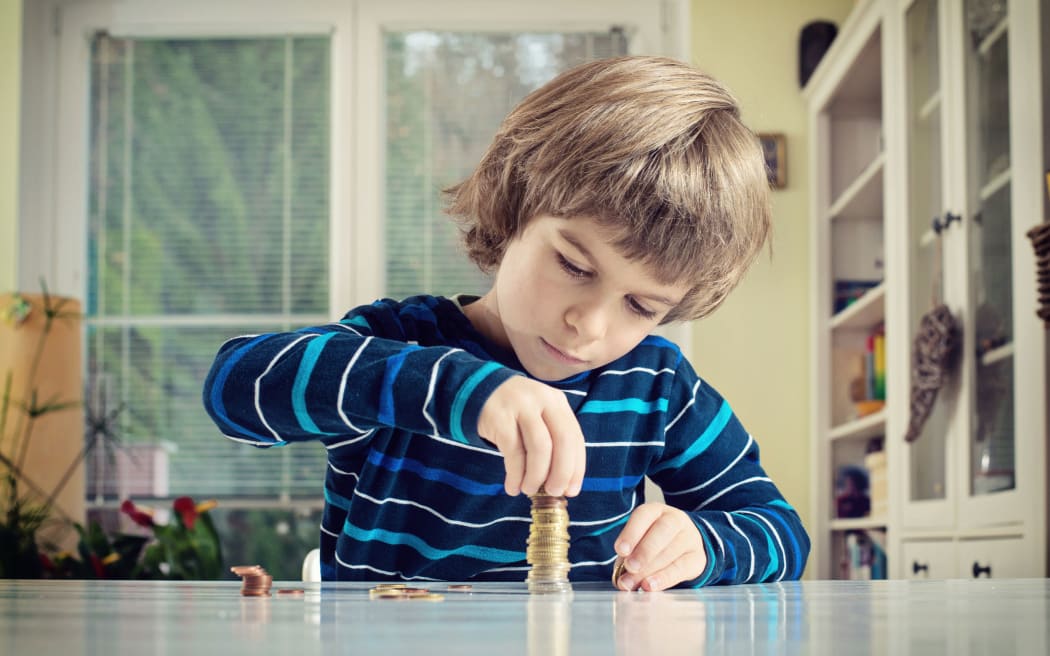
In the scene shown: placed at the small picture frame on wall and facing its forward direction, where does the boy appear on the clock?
The boy is roughly at 12 o'clock from the small picture frame on wall.

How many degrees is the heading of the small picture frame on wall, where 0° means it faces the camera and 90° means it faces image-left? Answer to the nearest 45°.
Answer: approximately 0°

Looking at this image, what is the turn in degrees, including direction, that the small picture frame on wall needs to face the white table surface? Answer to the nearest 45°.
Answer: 0° — it already faces it

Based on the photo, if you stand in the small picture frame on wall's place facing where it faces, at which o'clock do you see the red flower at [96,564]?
The red flower is roughly at 2 o'clock from the small picture frame on wall.

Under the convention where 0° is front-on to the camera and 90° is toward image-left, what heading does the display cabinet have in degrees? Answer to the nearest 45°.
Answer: approximately 0°

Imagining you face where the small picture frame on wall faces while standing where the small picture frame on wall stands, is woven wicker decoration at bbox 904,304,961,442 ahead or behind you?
ahead

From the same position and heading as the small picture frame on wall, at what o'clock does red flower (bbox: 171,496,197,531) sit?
The red flower is roughly at 2 o'clock from the small picture frame on wall.

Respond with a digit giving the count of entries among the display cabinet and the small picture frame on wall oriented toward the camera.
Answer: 2
